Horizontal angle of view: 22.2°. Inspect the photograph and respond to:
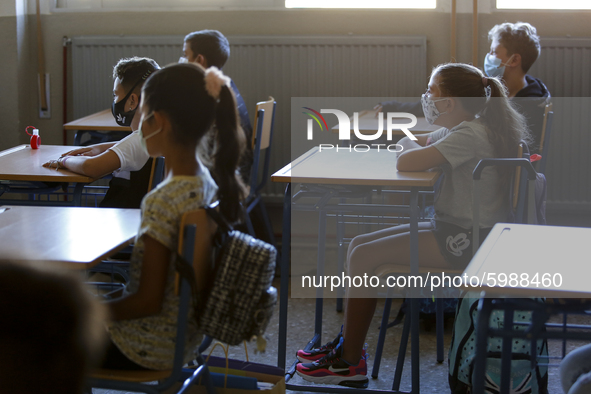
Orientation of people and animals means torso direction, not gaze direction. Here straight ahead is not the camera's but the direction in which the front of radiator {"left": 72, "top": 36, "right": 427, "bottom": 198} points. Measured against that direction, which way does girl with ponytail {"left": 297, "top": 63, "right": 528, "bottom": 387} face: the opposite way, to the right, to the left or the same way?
to the right

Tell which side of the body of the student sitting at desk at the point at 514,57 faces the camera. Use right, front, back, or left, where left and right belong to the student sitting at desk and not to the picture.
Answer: left

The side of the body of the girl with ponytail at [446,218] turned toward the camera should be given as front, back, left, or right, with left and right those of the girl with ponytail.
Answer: left

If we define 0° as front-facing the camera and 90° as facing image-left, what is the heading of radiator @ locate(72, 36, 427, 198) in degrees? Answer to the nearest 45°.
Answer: approximately 0°

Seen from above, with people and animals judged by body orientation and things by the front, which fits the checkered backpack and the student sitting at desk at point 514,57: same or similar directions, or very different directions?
very different directions

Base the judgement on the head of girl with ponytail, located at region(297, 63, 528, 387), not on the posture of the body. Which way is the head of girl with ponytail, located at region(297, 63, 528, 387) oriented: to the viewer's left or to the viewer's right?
to the viewer's left
